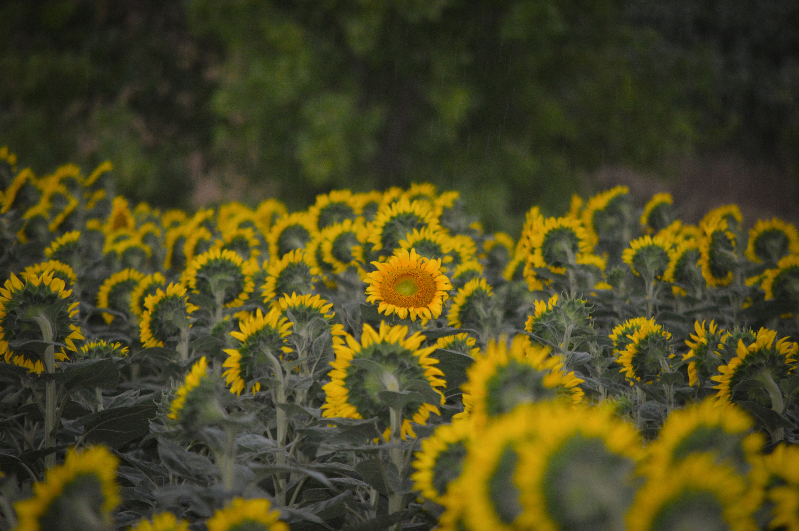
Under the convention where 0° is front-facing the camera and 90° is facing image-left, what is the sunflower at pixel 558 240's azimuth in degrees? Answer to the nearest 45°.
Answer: approximately 180°

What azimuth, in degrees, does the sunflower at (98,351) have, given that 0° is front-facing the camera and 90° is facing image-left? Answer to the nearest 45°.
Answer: approximately 180°

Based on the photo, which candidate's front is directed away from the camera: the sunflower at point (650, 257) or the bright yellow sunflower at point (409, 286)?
the sunflower

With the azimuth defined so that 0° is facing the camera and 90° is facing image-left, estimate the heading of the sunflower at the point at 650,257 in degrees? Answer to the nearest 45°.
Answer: approximately 180°

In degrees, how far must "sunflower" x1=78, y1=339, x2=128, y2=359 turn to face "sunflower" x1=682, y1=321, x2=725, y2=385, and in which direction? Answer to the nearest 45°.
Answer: approximately 135° to its right

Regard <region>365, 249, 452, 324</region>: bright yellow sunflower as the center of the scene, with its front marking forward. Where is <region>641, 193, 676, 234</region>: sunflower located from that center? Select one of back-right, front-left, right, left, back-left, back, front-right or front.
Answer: back-left

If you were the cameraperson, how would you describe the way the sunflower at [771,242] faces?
facing away from the viewer

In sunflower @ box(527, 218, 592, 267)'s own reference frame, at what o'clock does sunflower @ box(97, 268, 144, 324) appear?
sunflower @ box(97, 268, 144, 324) is roughly at 9 o'clock from sunflower @ box(527, 218, 592, 267).

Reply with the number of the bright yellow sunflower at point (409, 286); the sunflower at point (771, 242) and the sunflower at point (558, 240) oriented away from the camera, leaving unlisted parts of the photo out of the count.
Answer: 2

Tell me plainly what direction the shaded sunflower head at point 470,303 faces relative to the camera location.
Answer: facing away from the viewer and to the left of the viewer
